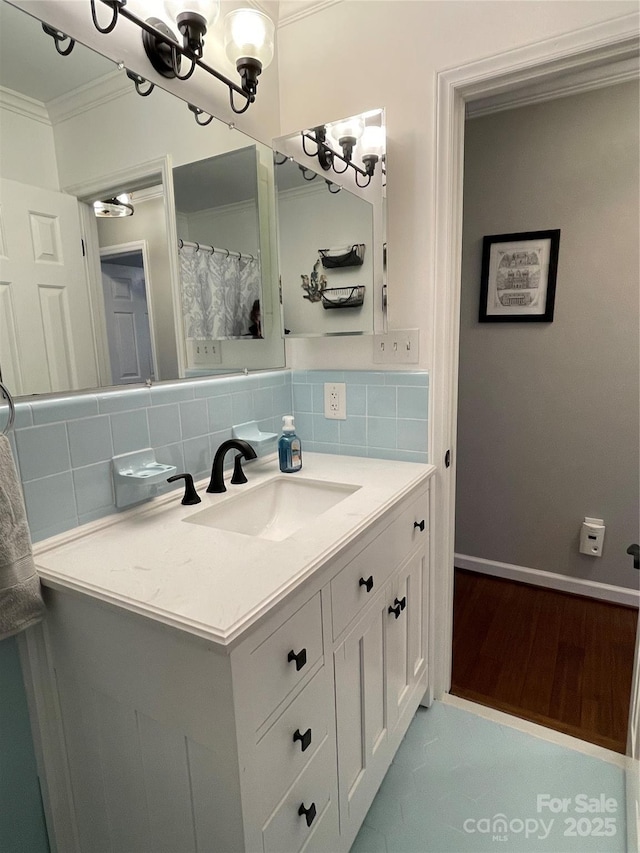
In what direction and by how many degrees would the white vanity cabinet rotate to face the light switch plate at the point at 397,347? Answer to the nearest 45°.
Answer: approximately 90° to its left

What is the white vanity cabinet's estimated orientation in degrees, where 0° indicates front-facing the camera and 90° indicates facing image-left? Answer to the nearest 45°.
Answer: approximately 315°

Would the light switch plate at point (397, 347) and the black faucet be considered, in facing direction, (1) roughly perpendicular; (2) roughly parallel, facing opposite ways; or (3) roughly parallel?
roughly perpendicular

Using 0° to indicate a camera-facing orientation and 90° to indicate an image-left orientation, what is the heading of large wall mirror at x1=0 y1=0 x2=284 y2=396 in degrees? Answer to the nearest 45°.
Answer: approximately 315°

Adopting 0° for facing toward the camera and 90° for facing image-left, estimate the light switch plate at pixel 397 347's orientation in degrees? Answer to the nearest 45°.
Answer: approximately 0°
